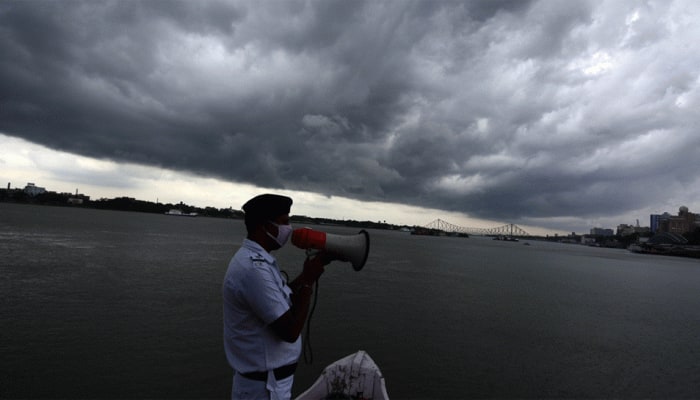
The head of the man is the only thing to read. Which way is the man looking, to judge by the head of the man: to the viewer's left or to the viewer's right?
to the viewer's right

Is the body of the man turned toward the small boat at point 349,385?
no

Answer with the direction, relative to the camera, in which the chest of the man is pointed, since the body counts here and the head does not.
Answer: to the viewer's right
